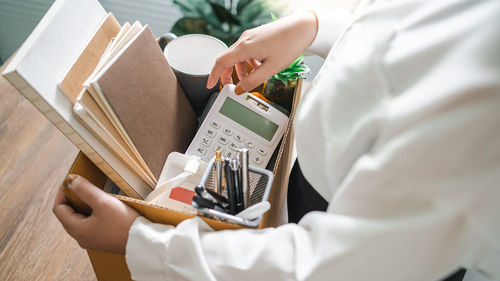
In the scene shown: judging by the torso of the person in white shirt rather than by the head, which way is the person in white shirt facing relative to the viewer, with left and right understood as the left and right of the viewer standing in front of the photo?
facing to the left of the viewer

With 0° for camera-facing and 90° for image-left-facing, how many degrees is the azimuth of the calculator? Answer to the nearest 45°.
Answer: approximately 0°

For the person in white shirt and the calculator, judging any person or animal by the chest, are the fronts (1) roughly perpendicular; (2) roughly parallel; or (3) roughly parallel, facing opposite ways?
roughly perpendicular

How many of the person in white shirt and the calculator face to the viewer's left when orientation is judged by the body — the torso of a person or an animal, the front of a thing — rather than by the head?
1
